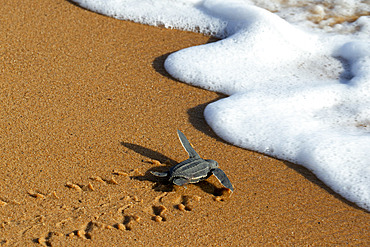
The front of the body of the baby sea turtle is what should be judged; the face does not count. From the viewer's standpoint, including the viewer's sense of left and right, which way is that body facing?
facing away from the viewer and to the right of the viewer
